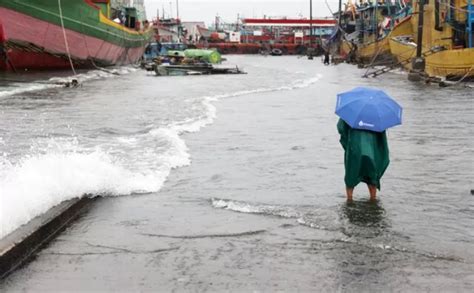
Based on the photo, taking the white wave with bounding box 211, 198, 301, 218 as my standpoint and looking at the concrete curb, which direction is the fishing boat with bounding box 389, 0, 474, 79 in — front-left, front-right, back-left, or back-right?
back-right

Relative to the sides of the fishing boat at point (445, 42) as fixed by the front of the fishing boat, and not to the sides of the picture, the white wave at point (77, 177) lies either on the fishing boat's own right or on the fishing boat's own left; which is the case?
on the fishing boat's own left

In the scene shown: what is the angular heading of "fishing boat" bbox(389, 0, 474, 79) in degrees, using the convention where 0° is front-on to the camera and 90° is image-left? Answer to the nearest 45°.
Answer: approximately 90°

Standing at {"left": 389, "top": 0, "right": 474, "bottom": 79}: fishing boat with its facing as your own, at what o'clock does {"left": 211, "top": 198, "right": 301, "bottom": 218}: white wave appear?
The white wave is roughly at 9 o'clock from the fishing boat.

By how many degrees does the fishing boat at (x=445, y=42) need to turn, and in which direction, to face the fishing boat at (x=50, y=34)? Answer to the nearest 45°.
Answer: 0° — it already faces it

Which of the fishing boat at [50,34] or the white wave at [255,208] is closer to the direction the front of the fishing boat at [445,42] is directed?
the fishing boat

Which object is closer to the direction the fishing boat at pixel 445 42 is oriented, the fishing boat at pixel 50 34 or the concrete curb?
the fishing boat

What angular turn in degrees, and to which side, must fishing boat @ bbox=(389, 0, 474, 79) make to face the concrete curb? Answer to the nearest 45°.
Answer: approximately 90° to its left
